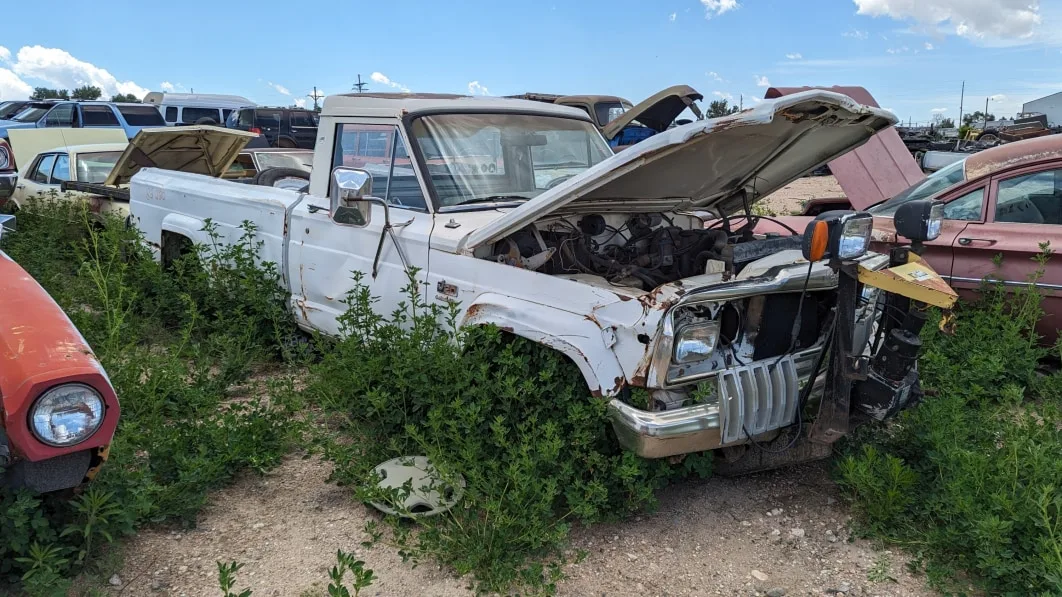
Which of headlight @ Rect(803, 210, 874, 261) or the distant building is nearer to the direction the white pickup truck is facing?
the headlight

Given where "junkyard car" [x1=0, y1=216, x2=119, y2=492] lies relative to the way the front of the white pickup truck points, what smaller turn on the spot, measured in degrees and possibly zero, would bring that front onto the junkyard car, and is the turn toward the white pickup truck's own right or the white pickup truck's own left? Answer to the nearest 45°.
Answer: approximately 90° to the white pickup truck's own right

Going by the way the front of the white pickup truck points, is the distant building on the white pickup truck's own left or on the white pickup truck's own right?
on the white pickup truck's own left

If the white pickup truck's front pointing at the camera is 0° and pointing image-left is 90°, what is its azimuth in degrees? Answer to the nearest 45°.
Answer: approximately 315°

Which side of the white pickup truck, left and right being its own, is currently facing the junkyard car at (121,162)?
back

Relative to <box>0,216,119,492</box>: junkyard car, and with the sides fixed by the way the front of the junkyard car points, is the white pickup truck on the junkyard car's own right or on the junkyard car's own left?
on the junkyard car's own left

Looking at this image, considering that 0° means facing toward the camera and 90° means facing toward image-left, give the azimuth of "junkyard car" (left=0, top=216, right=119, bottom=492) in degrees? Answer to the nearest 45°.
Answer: approximately 315°
